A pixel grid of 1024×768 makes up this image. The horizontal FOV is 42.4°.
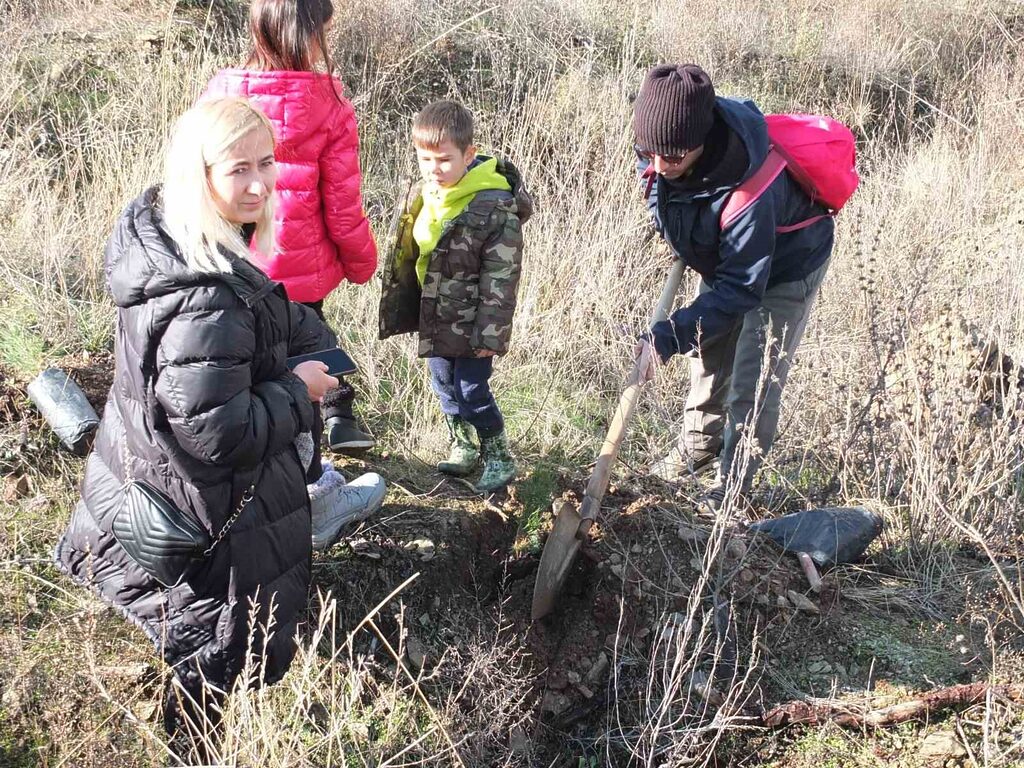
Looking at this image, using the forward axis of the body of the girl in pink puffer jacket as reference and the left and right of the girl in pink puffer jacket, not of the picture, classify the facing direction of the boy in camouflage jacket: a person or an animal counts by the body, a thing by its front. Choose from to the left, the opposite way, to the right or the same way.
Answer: the opposite way

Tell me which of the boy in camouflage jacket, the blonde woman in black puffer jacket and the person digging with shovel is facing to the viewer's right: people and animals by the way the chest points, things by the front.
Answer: the blonde woman in black puffer jacket

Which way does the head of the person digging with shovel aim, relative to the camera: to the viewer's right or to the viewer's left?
to the viewer's left

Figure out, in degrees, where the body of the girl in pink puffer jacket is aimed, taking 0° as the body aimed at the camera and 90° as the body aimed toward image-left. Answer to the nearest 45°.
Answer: approximately 225°

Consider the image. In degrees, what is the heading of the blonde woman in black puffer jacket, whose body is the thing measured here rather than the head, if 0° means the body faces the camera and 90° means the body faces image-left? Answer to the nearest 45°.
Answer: approximately 270°

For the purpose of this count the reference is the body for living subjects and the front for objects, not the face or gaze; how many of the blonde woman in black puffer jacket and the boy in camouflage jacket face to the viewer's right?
1

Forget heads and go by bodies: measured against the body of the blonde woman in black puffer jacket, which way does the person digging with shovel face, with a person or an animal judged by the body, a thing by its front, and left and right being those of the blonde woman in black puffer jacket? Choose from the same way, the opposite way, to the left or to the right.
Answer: the opposite way

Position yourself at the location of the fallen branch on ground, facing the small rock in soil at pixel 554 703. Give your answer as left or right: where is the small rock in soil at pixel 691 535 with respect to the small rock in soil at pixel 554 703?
right

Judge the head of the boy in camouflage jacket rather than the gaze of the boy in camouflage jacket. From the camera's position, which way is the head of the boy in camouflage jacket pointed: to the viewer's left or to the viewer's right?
to the viewer's left
